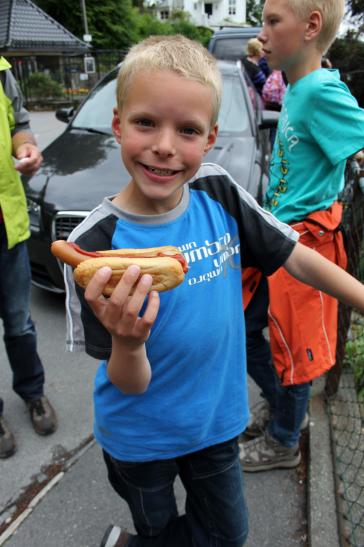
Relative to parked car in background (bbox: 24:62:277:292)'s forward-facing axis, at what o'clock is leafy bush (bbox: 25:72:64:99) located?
The leafy bush is roughly at 4 o'clock from the parked car in background.

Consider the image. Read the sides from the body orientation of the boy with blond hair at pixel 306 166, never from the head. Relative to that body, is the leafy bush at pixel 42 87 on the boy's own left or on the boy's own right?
on the boy's own right

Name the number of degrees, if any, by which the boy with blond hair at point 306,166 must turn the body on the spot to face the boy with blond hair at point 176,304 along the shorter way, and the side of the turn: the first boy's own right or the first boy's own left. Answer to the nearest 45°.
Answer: approximately 90° to the first boy's own left

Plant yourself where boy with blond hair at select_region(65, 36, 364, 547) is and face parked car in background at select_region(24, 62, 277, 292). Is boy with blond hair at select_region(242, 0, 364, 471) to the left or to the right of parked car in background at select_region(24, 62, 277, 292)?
right

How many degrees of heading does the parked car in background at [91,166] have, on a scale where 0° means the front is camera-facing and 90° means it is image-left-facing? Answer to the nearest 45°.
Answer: approximately 45°

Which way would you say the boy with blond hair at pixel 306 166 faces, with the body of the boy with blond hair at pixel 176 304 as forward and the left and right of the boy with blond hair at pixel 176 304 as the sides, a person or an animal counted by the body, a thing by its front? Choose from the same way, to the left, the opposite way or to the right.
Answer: to the right

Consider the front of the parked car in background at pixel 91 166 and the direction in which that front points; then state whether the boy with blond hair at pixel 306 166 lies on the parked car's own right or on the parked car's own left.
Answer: on the parked car's own left

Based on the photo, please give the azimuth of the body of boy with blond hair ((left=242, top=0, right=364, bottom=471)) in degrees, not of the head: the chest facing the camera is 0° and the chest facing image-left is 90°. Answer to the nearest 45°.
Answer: approximately 90°

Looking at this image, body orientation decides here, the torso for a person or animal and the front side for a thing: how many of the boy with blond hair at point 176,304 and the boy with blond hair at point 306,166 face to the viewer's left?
1

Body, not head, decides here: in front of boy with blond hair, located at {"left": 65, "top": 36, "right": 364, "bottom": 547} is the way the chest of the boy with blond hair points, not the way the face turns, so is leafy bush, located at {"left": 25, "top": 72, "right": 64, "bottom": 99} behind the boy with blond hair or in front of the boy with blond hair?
behind
